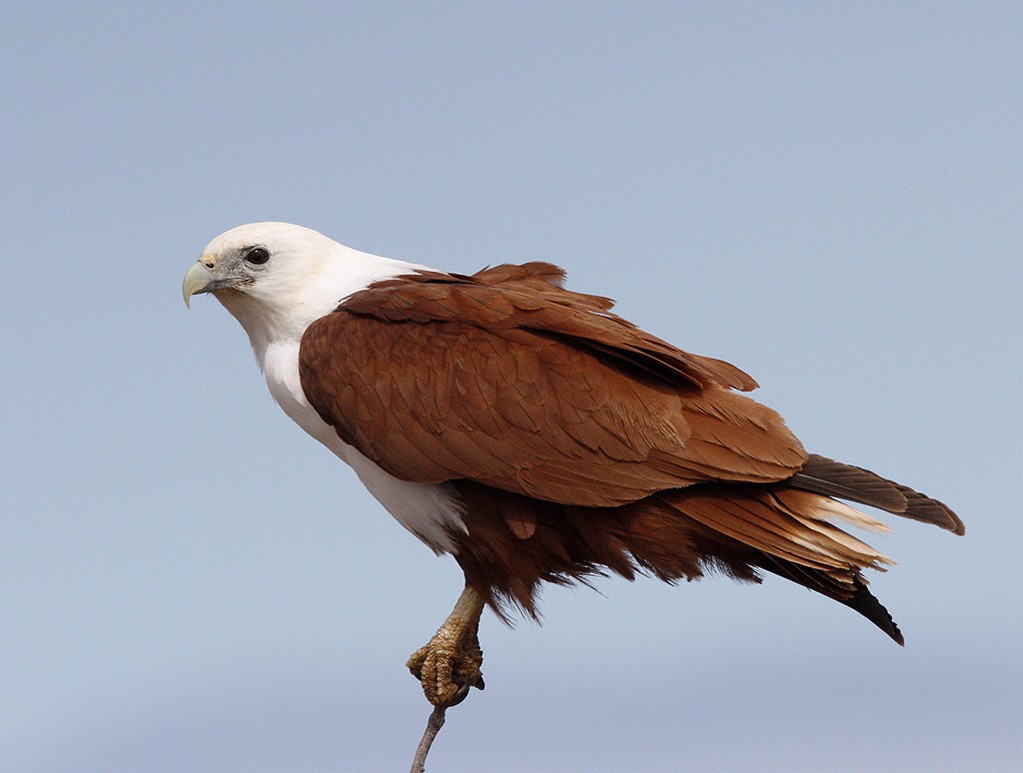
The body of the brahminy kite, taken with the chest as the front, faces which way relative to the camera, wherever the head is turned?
to the viewer's left
